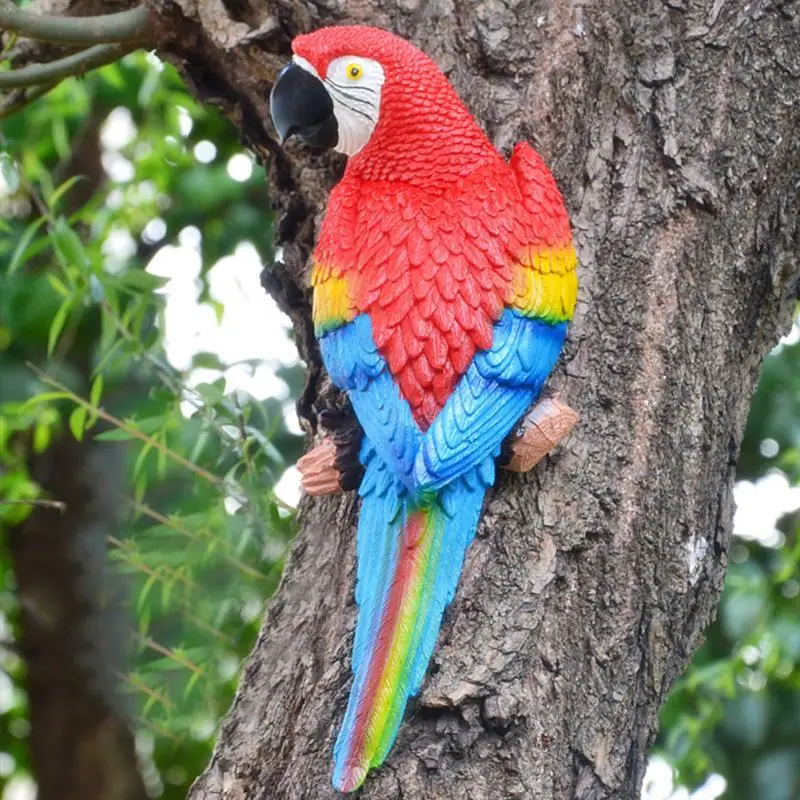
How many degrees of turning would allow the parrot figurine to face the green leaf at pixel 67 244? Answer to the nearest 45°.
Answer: approximately 45° to its left

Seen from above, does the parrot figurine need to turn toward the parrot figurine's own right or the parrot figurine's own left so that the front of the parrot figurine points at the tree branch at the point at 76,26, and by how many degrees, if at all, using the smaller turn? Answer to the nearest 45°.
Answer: approximately 45° to the parrot figurine's own left

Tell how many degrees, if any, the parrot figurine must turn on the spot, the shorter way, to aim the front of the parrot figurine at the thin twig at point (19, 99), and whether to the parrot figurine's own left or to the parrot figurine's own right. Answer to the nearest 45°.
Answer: approximately 45° to the parrot figurine's own left

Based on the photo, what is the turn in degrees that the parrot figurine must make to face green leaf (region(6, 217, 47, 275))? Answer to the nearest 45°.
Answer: approximately 45° to its left
